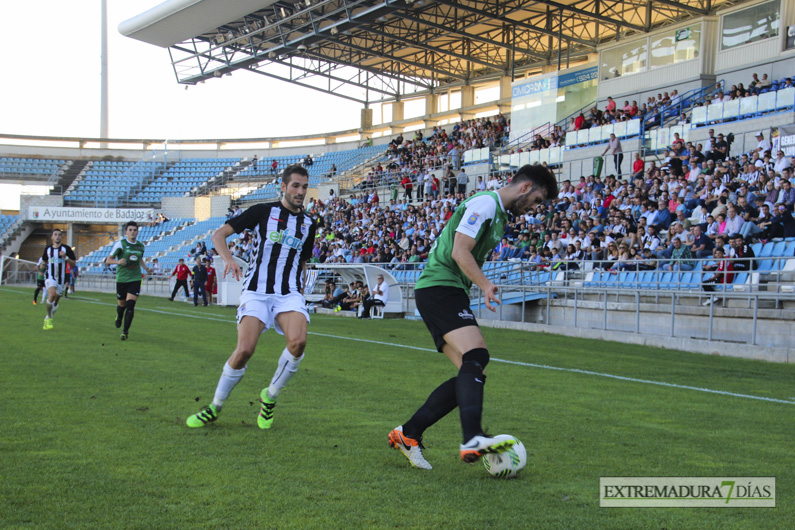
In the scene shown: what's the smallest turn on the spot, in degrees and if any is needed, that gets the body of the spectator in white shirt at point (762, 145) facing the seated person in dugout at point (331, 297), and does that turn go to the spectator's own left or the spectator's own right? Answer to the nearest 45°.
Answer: approximately 45° to the spectator's own right

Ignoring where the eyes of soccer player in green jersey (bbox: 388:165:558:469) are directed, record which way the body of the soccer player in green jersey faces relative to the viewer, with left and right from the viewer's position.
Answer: facing to the right of the viewer

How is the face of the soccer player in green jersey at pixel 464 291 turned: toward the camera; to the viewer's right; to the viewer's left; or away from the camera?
to the viewer's right

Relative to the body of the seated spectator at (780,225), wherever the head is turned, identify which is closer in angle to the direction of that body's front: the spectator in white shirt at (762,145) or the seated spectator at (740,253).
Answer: the seated spectator

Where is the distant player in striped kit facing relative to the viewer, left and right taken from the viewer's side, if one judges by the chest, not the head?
facing the viewer

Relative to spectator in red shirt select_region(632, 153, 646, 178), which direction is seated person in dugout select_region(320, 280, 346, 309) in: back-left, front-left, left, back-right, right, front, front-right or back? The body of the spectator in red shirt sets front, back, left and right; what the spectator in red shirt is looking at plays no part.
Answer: front-right

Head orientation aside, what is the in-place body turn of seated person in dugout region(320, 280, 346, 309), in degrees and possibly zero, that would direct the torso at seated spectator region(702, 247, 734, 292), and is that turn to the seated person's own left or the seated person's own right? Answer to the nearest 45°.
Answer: approximately 90° to the seated person's own left

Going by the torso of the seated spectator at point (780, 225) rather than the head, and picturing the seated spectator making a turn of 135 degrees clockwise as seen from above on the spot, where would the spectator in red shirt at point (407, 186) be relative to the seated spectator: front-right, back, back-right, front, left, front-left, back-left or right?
front-left

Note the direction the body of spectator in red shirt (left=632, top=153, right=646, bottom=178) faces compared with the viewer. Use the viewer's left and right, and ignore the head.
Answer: facing the viewer and to the left of the viewer

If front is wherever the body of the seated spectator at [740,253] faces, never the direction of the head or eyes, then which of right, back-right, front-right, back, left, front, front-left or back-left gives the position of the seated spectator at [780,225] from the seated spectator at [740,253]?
back
